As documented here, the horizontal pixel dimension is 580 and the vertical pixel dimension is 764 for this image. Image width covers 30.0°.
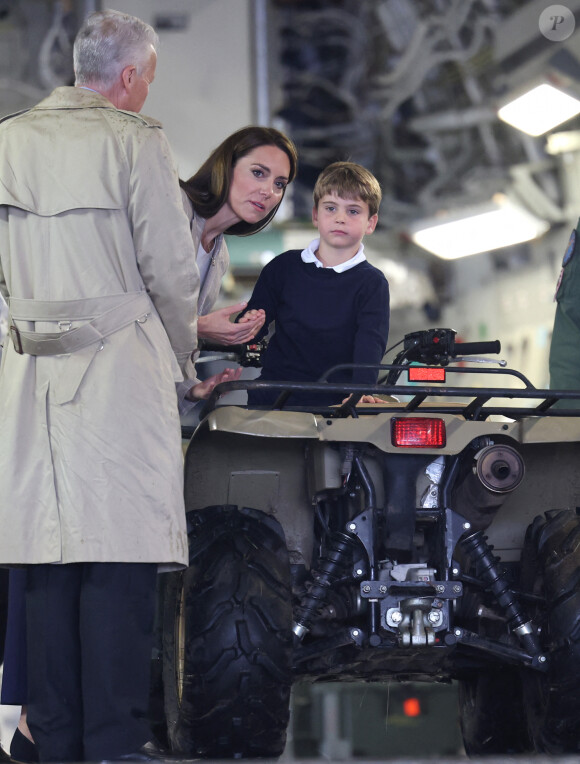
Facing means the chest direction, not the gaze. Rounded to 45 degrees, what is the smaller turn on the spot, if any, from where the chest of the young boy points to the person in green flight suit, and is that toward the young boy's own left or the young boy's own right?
approximately 135° to the young boy's own left

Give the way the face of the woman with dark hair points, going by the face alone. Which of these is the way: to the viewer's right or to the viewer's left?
to the viewer's right

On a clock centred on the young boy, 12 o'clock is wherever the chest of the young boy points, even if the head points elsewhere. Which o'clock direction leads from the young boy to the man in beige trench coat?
The man in beige trench coat is roughly at 1 o'clock from the young boy.

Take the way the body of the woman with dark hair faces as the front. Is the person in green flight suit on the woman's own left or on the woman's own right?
on the woman's own left

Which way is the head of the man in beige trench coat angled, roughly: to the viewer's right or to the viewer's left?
to the viewer's right

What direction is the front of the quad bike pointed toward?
away from the camera
